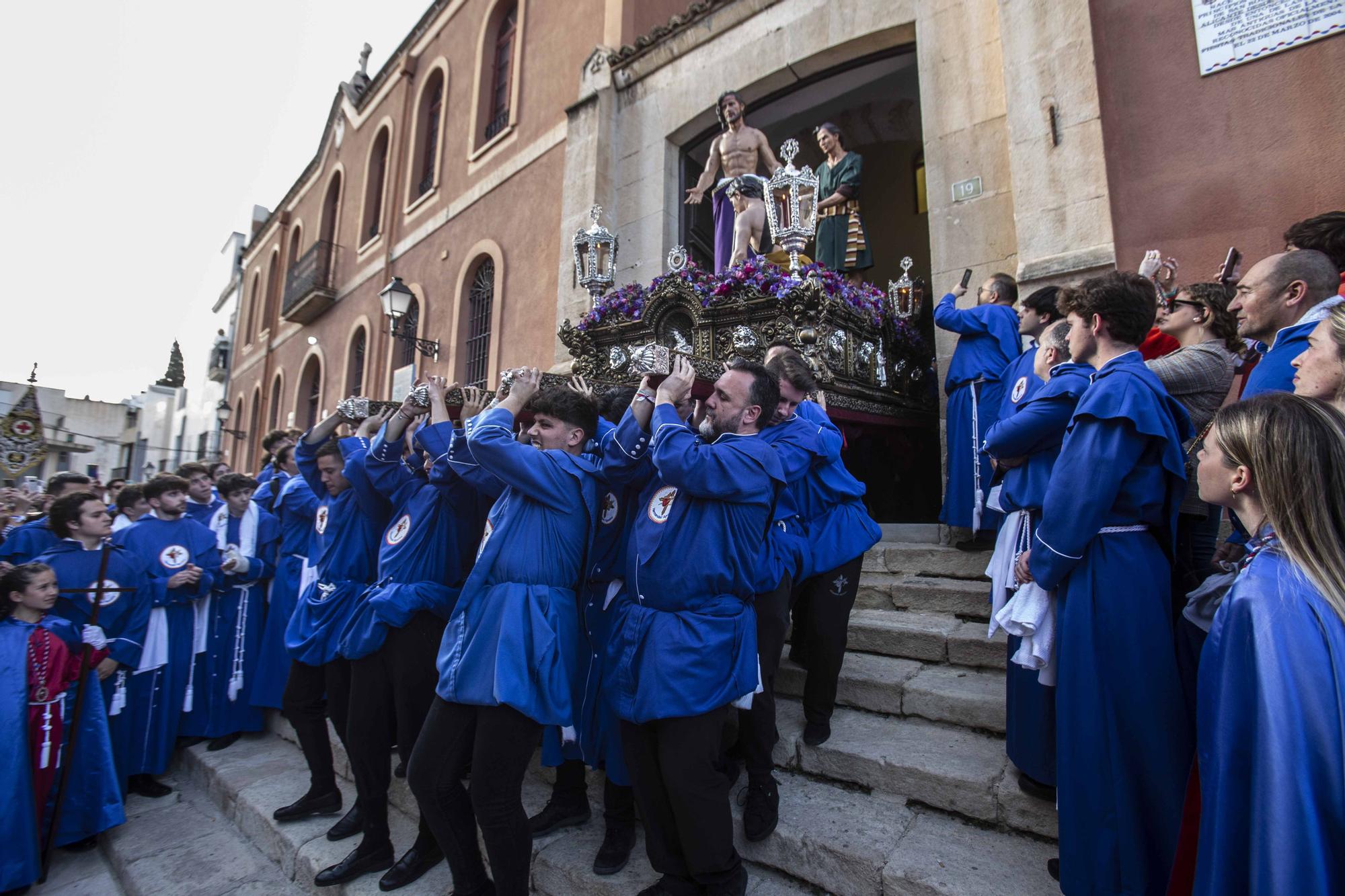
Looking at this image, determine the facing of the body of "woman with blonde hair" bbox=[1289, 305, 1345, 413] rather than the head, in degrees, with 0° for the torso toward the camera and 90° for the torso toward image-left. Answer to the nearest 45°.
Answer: approximately 90°

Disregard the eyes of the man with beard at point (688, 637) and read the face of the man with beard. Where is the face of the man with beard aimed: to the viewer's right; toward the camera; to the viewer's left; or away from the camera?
to the viewer's left

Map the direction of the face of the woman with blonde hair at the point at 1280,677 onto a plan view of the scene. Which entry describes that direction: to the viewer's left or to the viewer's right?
to the viewer's left

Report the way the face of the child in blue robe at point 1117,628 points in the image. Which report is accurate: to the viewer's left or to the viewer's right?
to the viewer's left
